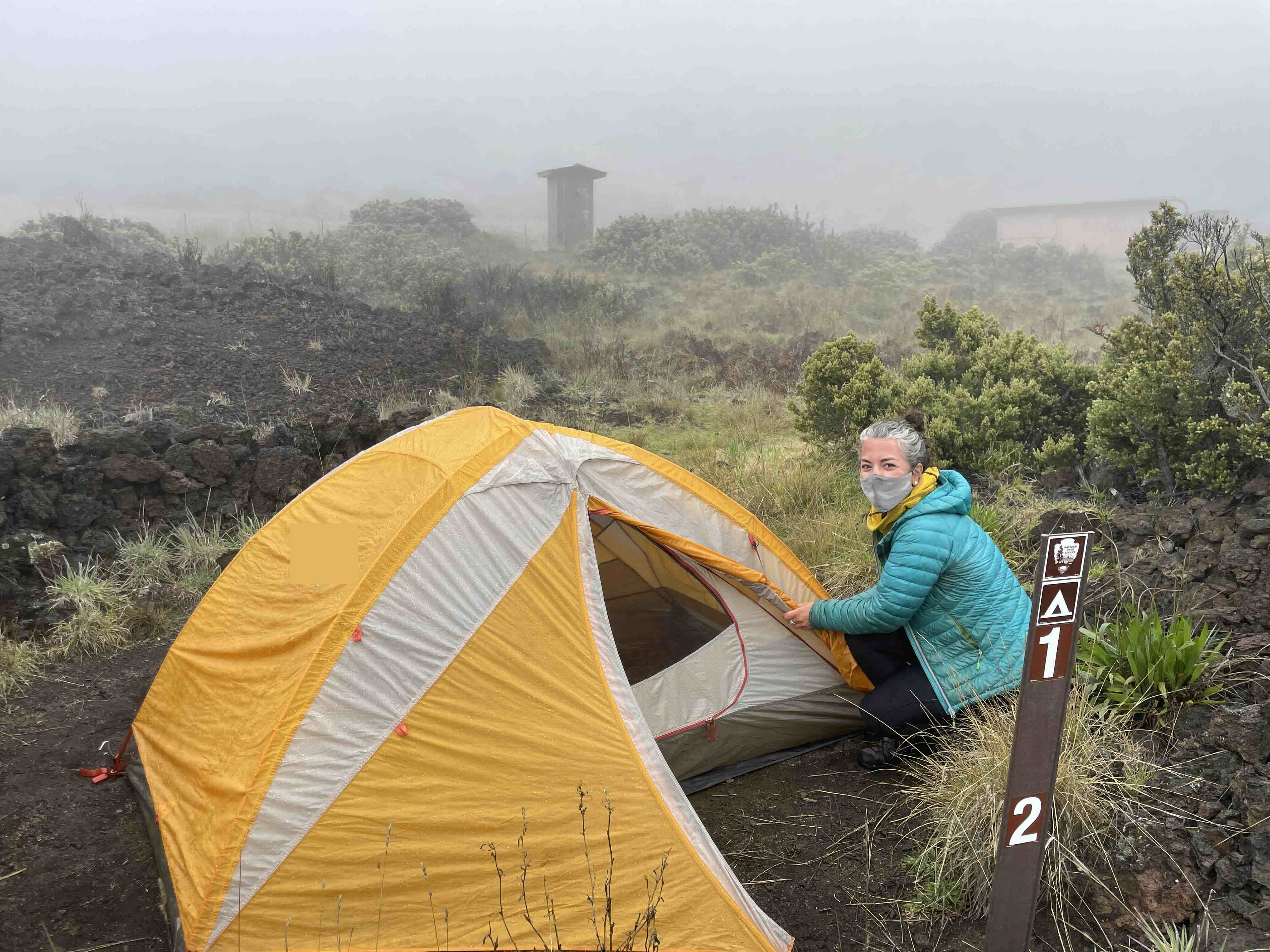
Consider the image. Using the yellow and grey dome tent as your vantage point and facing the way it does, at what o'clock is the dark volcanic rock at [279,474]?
The dark volcanic rock is roughly at 7 o'clock from the yellow and grey dome tent.

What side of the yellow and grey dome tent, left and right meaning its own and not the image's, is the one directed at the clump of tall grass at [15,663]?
back

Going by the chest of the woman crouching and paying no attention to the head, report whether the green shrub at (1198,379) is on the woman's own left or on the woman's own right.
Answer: on the woman's own right

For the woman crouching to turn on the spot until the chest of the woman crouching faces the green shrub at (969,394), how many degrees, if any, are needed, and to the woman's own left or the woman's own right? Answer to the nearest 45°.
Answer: approximately 90° to the woman's own right

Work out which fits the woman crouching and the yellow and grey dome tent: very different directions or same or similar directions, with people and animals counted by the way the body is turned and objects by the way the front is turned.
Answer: very different directions

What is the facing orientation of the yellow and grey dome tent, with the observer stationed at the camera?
facing the viewer and to the right of the viewer

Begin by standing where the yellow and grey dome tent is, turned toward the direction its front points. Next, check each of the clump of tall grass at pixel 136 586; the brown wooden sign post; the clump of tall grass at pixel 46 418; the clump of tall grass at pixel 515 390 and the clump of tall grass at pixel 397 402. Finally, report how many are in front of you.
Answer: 1

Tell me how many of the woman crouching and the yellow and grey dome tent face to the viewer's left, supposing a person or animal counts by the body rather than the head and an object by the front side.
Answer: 1

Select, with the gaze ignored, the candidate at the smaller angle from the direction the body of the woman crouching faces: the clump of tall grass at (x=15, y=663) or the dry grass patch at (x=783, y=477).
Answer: the clump of tall grass

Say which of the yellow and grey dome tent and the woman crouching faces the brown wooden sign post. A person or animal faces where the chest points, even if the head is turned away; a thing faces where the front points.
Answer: the yellow and grey dome tent

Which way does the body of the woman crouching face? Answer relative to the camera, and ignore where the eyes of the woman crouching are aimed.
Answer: to the viewer's left

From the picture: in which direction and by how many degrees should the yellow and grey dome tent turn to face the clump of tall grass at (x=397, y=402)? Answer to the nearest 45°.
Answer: approximately 135° to its left

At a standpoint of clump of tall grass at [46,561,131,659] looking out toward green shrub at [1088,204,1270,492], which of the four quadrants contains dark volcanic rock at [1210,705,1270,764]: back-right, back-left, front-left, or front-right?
front-right

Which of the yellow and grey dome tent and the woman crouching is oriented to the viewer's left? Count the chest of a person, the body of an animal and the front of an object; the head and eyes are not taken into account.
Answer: the woman crouching
